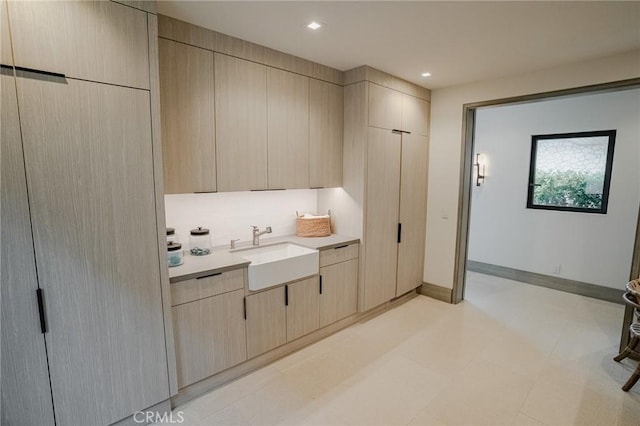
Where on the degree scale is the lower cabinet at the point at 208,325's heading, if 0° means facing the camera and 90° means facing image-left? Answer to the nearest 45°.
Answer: approximately 315°

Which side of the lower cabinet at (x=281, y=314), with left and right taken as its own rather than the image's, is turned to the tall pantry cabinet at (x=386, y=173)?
left

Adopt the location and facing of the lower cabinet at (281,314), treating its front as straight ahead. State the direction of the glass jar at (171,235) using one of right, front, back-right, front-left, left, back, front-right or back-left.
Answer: back-right

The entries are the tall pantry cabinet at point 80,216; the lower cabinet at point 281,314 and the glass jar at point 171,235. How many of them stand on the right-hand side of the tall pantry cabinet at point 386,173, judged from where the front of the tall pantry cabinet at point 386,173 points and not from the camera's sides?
3

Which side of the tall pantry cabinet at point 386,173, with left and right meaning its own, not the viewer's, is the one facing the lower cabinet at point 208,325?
right

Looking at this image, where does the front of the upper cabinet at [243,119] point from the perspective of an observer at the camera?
facing the viewer and to the right of the viewer

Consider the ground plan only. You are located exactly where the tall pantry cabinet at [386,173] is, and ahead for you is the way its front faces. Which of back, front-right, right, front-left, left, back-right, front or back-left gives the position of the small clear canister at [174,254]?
right

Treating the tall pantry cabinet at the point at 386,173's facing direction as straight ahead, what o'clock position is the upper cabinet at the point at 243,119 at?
The upper cabinet is roughly at 3 o'clock from the tall pantry cabinet.
